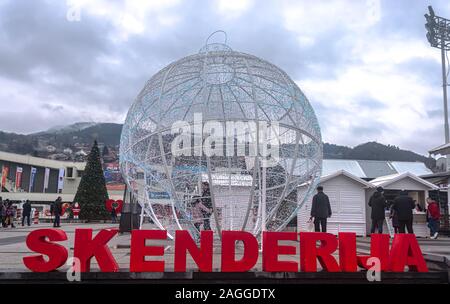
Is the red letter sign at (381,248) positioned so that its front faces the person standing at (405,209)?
no

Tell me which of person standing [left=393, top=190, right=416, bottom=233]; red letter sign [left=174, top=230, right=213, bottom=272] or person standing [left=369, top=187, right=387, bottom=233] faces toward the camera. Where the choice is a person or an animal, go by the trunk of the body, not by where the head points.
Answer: the red letter sign

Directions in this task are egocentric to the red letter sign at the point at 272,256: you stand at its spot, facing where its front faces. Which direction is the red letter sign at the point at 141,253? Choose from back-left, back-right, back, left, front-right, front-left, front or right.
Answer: right

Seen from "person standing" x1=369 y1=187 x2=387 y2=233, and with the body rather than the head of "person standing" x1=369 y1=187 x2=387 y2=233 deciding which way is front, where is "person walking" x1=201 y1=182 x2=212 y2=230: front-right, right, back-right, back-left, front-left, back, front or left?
back-left

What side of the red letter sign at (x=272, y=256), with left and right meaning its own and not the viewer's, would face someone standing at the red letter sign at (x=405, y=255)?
left

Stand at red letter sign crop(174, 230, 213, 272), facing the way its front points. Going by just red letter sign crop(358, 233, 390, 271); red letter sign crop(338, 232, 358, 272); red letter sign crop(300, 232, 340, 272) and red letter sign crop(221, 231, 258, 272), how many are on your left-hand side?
4

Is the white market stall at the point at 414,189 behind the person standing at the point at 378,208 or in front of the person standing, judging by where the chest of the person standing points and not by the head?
in front

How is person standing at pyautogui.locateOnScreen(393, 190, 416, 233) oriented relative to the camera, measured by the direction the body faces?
away from the camera

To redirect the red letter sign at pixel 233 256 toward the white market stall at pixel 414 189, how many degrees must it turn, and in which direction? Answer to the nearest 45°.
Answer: approximately 135° to its left

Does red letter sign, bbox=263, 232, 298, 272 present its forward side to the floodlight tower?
no

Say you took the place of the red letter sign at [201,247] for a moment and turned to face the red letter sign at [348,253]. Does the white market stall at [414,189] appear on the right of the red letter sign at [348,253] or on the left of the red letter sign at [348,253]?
left

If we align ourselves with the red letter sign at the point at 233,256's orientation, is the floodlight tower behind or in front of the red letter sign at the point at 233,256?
behind

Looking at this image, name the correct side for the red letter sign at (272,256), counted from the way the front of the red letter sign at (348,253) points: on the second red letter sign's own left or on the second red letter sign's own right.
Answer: on the second red letter sign's own right
